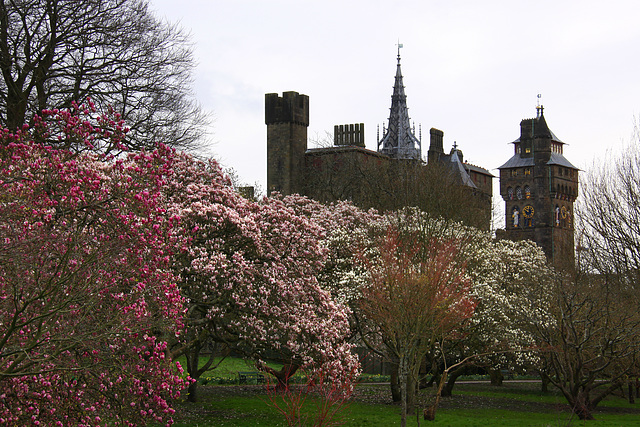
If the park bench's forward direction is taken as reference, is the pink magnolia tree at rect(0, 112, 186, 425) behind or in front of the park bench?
in front

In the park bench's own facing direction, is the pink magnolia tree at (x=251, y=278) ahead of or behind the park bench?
ahead

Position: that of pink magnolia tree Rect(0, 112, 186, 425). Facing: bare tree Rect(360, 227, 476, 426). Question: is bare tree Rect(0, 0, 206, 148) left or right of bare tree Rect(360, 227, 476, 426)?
left

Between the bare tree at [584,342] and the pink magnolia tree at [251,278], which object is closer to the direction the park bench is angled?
the pink magnolia tree

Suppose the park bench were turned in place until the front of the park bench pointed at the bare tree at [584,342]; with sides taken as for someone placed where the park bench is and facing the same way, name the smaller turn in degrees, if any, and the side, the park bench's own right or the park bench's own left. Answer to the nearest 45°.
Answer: approximately 45° to the park bench's own left

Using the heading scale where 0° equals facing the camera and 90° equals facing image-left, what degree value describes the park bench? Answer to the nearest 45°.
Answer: approximately 0°

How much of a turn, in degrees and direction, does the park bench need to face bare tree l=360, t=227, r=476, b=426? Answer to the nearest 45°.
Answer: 0° — it already faces it
